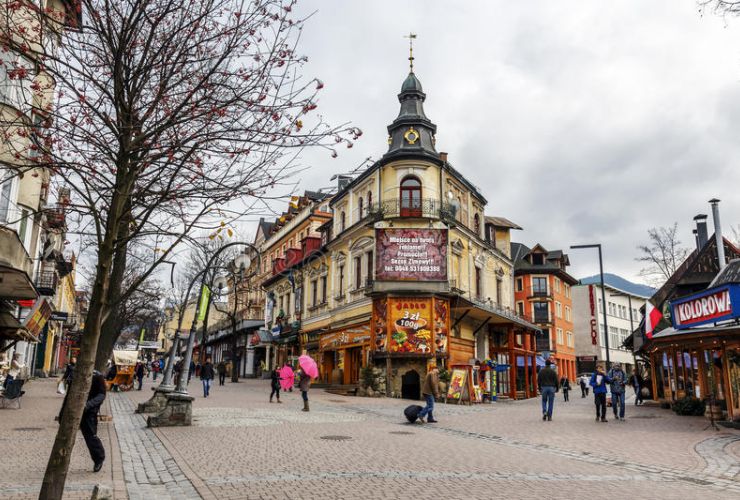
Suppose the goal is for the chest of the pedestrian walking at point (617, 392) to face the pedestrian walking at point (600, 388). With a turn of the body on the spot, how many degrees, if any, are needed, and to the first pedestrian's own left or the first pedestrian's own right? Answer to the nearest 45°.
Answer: approximately 45° to the first pedestrian's own right

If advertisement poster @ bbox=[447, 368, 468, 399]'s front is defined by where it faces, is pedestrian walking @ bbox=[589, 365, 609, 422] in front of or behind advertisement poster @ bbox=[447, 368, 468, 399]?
in front

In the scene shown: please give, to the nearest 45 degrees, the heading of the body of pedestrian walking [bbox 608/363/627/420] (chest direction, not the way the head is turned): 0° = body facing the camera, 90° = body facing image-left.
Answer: approximately 0°

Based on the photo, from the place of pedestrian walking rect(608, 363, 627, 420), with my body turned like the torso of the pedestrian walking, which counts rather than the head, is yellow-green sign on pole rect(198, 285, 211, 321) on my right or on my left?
on my right

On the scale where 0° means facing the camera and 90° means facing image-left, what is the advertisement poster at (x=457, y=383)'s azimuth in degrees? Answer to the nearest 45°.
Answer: approximately 0°

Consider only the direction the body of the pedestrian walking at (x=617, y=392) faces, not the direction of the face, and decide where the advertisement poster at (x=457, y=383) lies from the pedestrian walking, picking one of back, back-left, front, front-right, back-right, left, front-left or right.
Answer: back-right

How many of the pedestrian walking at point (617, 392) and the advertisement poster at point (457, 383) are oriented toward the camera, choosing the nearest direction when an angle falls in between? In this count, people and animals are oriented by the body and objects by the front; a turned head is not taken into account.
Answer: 2

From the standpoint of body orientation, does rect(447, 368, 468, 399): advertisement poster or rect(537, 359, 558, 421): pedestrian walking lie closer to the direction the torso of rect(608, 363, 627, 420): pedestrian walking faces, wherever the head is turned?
the pedestrian walking
